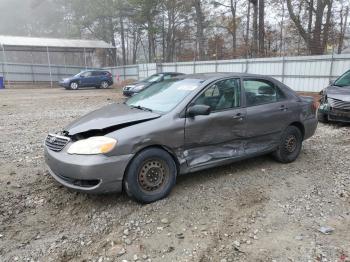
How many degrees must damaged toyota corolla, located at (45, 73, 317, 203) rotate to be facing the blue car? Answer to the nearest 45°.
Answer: approximately 135° to its right

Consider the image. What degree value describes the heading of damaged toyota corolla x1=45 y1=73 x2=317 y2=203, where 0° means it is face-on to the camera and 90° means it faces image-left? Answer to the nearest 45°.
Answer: approximately 45°

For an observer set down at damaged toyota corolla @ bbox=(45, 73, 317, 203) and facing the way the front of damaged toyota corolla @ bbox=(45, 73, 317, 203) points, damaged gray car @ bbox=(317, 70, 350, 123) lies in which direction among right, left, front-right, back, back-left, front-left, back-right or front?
back

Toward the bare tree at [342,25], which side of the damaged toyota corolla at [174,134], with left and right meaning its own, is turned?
back

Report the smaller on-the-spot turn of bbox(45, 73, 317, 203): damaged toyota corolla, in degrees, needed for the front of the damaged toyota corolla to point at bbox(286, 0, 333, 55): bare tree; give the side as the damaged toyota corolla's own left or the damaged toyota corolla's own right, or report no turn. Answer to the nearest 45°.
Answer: approximately 180°
